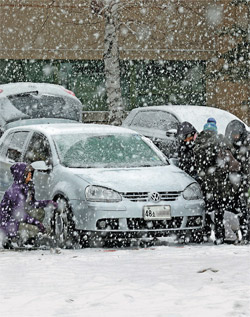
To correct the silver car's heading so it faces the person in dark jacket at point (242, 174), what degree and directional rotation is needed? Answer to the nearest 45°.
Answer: approximately 45° to its left

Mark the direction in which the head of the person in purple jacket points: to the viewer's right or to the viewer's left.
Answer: to the viewer's right

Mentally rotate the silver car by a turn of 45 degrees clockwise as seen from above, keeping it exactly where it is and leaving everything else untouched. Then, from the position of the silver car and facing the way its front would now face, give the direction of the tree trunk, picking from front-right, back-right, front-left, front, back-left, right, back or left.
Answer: back

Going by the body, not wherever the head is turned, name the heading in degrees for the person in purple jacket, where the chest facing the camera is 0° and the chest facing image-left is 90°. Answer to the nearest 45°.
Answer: approximately 270°

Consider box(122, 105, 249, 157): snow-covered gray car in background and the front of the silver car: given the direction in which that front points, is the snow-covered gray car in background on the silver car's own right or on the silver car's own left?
on the silver car's own left

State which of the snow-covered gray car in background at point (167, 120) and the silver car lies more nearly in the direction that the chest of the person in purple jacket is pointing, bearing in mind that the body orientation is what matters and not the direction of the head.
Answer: the silver car
